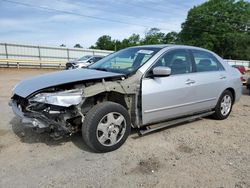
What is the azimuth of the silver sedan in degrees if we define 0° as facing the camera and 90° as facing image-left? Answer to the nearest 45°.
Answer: approximately 45°
